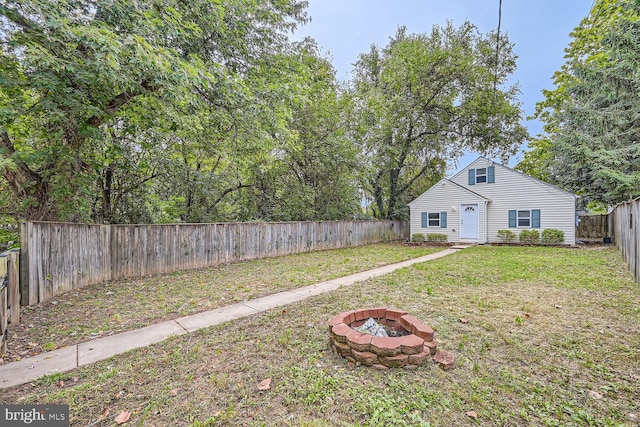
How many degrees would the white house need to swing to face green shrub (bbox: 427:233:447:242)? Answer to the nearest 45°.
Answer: approximately 90° to its right

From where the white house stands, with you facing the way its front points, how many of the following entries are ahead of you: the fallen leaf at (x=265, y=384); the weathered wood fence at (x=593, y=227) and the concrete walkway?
2

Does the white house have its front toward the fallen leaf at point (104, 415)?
yes

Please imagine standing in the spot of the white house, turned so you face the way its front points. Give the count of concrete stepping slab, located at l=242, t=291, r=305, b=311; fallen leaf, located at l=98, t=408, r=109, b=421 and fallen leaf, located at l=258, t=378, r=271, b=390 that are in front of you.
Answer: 3

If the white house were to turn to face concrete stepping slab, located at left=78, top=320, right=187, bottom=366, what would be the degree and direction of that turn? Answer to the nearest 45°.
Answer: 0° — it already faces it

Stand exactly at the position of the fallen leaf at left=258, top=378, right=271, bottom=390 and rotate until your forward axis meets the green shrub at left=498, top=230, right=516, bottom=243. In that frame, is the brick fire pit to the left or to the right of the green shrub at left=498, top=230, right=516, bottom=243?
right

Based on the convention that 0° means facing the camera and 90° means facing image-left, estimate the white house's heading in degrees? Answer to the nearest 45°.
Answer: approximately 0°

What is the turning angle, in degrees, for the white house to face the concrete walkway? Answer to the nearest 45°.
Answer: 0° — it already faces it

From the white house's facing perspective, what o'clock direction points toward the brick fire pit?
The brick fire pit is roughly at 12 o'clock from the white house.

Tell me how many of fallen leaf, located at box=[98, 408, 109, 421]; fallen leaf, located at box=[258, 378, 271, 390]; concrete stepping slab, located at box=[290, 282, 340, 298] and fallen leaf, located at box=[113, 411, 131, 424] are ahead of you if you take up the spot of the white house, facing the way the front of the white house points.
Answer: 4

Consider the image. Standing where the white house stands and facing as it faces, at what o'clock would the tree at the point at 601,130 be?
The tree is roughly at 9 o'clock from the white house.
